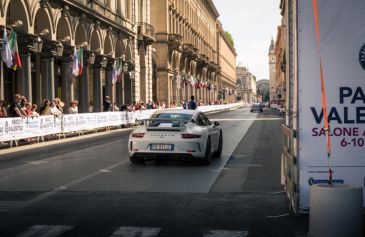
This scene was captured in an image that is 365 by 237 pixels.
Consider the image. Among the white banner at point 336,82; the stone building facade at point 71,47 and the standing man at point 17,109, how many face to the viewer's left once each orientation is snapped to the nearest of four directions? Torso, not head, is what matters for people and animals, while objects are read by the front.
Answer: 0

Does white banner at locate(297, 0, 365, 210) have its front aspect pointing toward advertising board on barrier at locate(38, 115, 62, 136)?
no

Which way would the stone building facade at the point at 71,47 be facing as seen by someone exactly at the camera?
facing the viewer and to the right of the viewer

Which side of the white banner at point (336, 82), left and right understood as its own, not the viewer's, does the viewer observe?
front

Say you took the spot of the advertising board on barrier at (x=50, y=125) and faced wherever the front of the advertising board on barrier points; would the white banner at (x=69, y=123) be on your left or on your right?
on your left

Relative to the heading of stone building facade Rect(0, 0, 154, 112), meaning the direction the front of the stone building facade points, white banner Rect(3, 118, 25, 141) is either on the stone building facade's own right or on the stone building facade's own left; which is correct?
on the stone building facade's own right

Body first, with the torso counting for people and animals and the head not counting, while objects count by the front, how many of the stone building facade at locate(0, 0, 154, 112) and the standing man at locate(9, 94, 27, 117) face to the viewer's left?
0

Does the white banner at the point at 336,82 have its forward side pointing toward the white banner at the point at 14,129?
no

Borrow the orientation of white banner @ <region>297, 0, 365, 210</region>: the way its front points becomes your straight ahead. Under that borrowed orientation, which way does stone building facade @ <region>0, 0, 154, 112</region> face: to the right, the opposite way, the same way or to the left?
to the left
